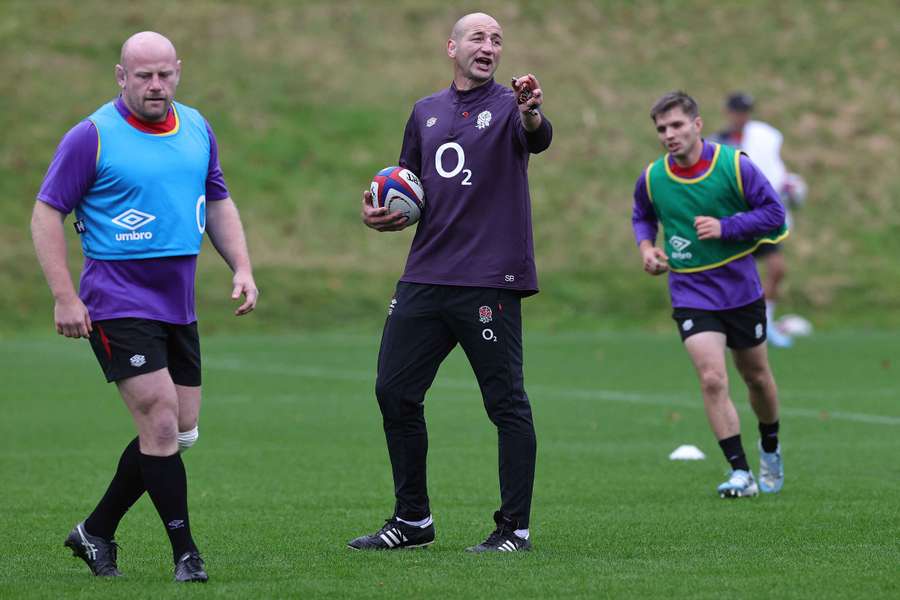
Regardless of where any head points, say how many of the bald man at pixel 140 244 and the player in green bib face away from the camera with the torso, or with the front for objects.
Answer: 0

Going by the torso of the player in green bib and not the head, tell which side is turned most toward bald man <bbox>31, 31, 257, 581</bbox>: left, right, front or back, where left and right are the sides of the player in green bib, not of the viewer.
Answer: front

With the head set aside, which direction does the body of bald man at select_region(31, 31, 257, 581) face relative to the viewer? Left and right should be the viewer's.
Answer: facing the viewer and to the right of the viewer

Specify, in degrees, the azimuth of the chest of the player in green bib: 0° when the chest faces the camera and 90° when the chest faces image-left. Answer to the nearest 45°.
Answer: approximately 45°
